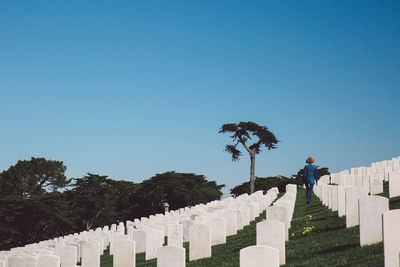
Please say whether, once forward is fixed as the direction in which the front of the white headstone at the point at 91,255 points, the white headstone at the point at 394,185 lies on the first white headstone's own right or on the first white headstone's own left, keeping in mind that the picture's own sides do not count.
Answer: on the first white headstone's own left

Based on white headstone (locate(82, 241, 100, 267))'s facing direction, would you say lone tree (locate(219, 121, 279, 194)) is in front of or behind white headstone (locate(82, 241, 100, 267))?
behind

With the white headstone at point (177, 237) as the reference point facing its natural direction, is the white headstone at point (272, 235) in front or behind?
in front

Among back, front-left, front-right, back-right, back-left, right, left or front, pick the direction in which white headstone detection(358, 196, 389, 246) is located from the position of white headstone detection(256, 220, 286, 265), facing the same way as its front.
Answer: left

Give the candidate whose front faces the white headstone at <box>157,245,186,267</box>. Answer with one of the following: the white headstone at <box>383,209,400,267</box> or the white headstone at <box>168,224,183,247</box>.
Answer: the white headstone at <box>168,224,183,247</box>
